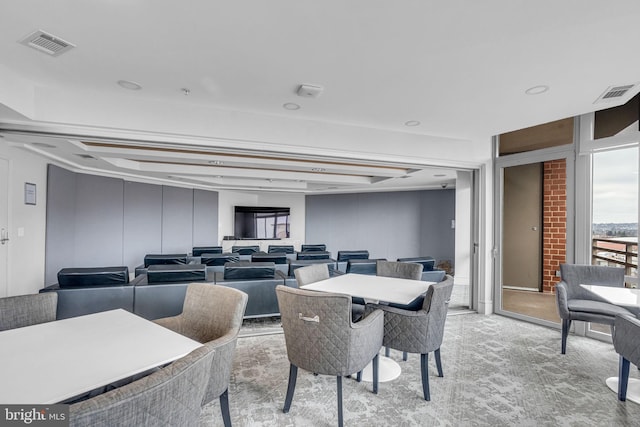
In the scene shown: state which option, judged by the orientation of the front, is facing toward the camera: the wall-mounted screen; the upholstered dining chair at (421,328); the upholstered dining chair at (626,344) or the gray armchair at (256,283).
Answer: the wall-mounted screen

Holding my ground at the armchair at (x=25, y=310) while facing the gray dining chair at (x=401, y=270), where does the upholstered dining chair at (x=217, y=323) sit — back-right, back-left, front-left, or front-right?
front-right

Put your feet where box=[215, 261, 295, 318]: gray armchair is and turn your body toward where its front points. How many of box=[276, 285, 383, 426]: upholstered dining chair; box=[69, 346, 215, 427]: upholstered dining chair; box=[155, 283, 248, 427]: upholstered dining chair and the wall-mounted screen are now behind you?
3

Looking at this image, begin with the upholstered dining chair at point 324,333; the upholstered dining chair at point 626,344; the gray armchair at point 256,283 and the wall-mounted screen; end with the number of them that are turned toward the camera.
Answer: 1

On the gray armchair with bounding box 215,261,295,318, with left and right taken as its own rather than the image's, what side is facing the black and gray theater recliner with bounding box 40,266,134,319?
left

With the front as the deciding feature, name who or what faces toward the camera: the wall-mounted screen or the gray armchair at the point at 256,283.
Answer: the wall-mounted screen

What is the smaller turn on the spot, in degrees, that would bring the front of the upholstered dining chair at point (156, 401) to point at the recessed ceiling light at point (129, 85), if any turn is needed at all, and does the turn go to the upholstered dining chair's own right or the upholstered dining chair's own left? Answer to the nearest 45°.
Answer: approximately 45° to the upholstered dining chair's own right

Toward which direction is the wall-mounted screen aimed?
toward the camera

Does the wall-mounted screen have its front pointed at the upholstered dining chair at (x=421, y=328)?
yes

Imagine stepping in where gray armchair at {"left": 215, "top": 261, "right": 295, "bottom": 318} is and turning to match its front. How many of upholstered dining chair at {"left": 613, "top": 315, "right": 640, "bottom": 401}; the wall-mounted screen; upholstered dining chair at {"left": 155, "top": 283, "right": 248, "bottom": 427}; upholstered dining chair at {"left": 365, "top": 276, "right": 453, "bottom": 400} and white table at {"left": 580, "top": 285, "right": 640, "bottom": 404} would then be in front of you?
1

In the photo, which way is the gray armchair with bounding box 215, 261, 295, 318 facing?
away from the camera

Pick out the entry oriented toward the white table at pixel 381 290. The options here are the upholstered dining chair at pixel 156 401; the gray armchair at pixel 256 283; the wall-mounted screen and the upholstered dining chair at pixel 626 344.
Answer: the wall-mounted screen

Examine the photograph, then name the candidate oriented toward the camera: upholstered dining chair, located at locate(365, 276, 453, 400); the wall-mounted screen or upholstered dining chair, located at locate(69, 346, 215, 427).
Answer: the wall-mounted screen
